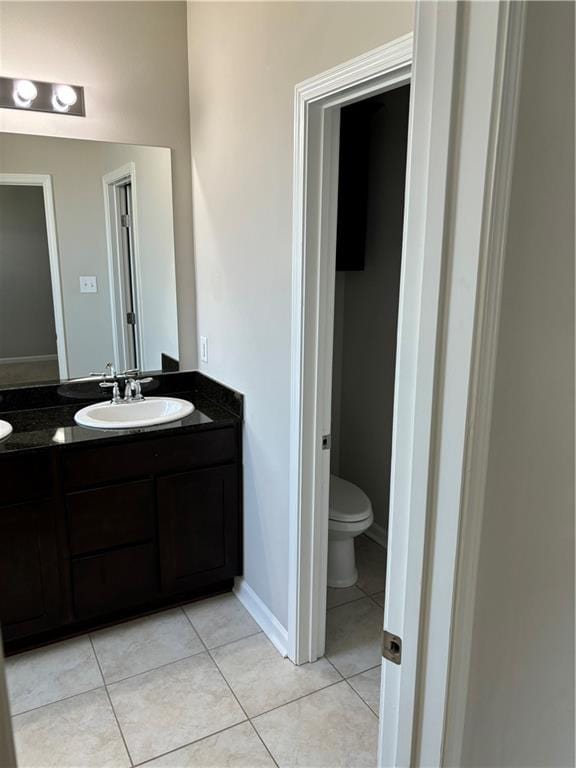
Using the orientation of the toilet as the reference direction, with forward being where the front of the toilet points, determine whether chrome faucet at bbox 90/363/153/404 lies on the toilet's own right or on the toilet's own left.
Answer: on the toilet's own right

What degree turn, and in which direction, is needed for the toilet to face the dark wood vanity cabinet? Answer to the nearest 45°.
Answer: approximately 90° to its right

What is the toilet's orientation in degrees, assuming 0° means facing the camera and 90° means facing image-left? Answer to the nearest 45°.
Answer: approximately 315°
